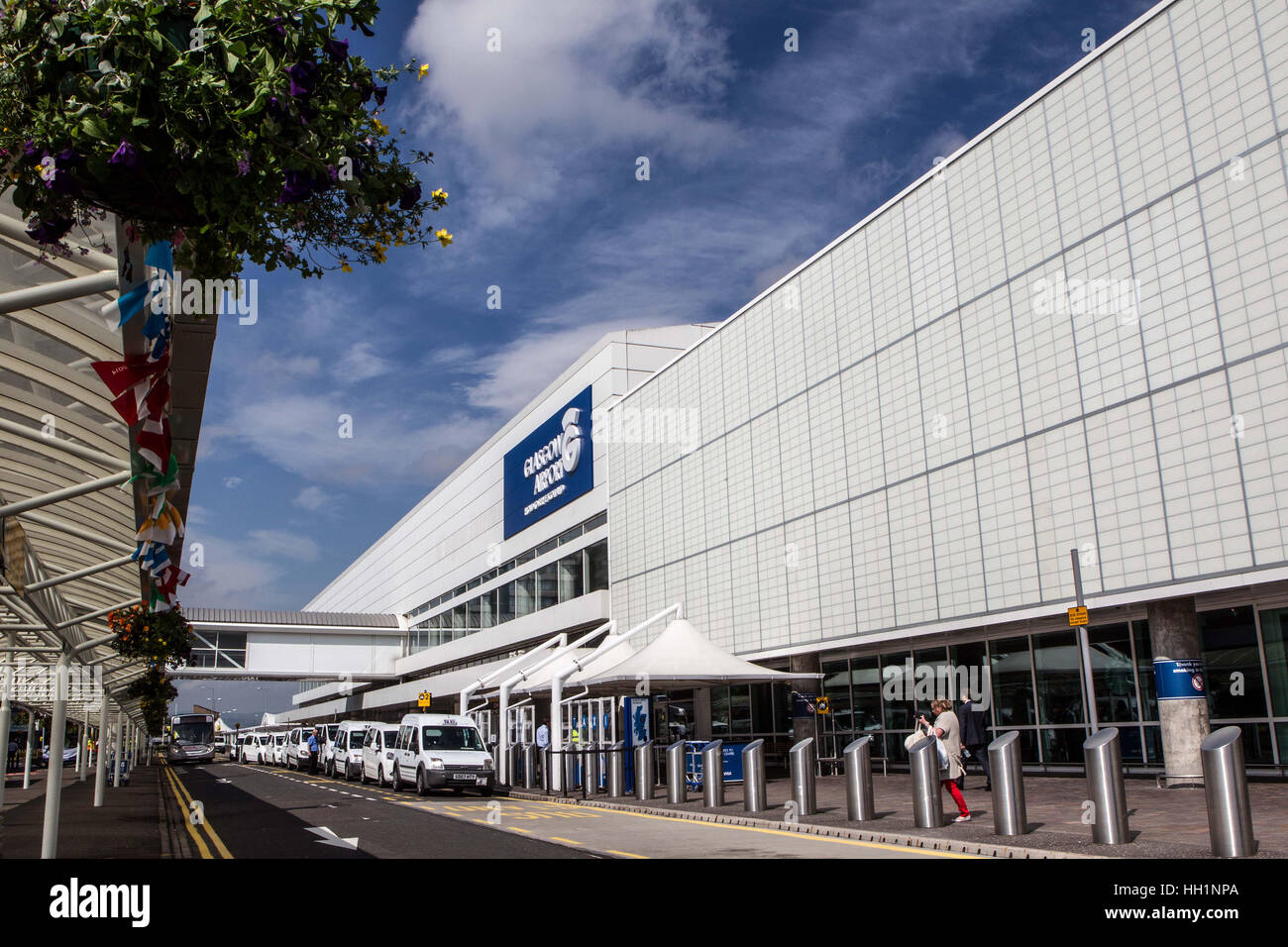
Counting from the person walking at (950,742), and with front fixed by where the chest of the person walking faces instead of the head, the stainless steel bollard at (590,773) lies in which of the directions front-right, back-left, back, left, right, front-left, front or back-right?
front-right

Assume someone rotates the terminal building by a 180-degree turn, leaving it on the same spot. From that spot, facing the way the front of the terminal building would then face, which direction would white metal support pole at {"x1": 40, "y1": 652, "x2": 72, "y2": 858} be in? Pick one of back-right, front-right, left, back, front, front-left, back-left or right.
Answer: back

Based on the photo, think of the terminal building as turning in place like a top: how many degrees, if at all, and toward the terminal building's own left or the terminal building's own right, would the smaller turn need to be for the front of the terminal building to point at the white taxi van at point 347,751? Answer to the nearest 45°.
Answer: approximately 90° to the terminal building's own right

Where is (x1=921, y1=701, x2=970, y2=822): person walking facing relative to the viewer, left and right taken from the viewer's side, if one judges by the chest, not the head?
facing to the left of the viewer

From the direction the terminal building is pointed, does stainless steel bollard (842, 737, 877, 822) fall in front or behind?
in front

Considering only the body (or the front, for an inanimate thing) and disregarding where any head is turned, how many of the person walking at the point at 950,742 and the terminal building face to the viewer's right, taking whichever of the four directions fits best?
0

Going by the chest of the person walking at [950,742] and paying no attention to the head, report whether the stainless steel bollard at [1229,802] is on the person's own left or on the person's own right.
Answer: on the person's own left

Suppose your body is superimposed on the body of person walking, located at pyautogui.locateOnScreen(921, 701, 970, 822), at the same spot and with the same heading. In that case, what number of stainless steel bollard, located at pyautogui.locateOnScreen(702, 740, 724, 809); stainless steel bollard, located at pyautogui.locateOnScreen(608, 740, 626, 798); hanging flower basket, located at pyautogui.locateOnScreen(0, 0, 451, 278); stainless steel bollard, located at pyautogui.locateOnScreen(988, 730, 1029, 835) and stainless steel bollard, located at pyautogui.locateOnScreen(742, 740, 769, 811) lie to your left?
2

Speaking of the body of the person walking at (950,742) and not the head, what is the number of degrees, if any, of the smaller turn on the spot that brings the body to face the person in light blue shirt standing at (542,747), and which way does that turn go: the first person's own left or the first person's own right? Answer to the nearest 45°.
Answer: approximately 45° to the first person's own right

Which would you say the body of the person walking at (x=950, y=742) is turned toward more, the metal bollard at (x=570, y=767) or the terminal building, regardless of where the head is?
the metal bollard

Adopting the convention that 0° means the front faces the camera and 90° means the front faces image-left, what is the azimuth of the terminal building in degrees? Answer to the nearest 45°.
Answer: approximately 45°

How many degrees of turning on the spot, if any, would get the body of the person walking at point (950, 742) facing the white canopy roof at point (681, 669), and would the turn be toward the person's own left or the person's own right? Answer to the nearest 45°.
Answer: approximately 45° to the person's own right

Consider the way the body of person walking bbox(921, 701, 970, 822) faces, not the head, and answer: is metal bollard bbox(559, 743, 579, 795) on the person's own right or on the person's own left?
on the person's own right
